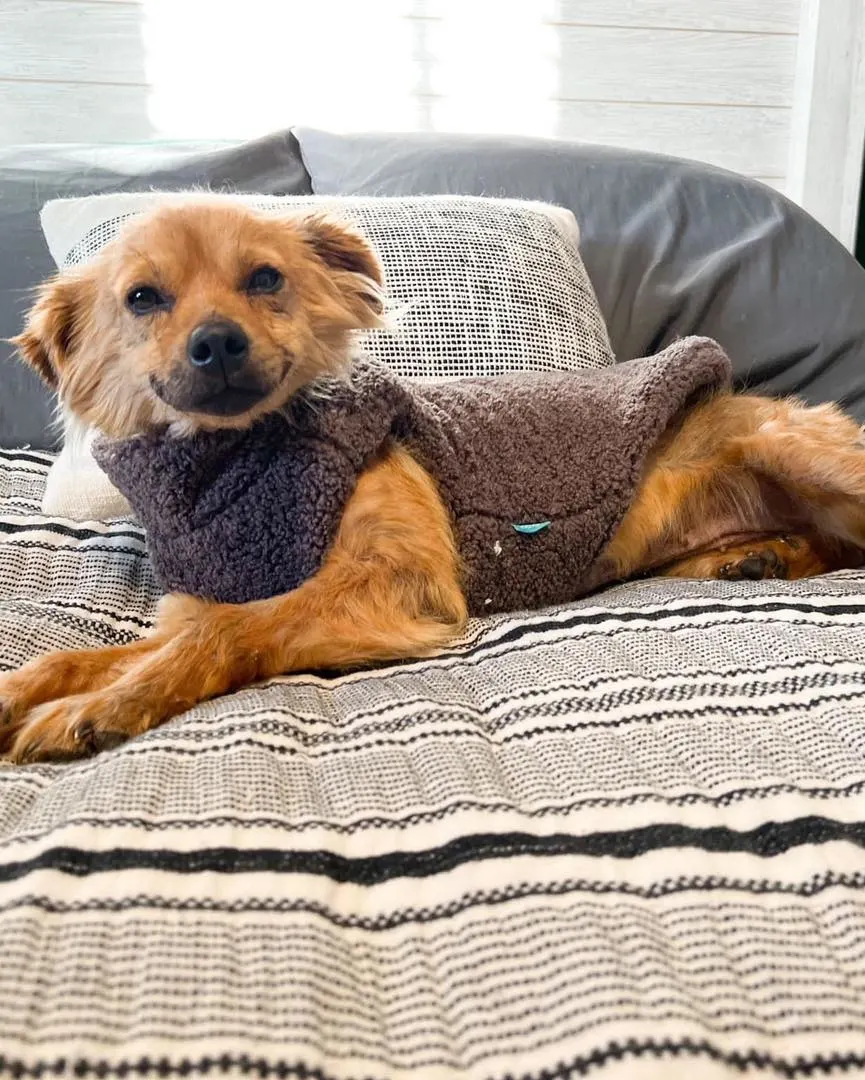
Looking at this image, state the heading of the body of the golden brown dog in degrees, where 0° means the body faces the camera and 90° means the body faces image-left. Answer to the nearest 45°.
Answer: approximately 45°

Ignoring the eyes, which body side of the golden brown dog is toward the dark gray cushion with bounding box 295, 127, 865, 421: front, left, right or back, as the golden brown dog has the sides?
back

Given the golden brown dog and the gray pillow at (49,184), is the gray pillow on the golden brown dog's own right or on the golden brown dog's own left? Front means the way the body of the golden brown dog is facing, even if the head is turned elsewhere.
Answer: on the golden brown dog's own right
